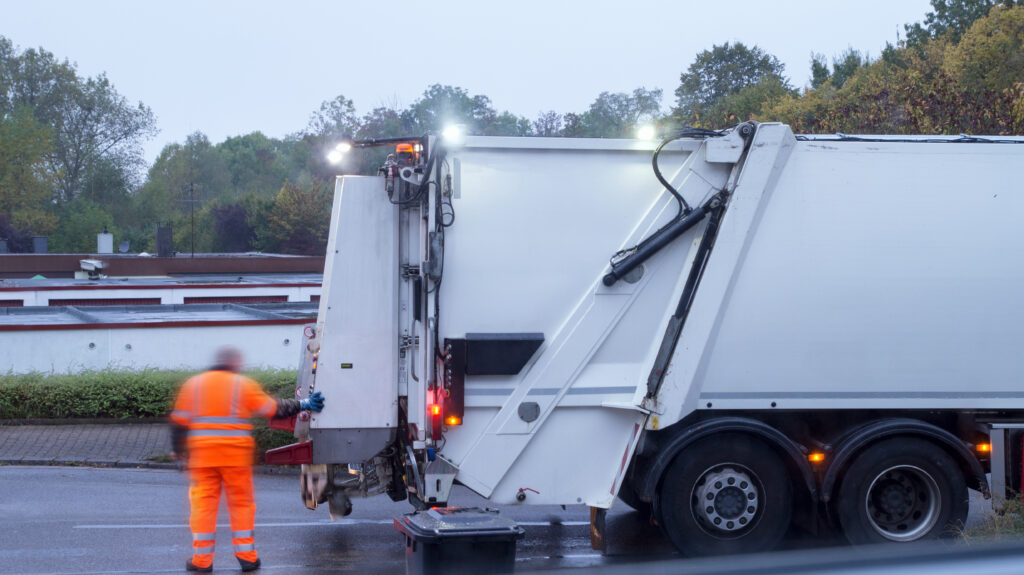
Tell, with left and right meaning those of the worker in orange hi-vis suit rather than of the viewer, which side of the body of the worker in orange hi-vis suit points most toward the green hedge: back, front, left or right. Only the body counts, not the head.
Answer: front

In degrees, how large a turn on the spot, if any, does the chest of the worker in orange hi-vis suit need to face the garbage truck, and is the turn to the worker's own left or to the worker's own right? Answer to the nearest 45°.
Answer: approximately 90° to the worker's own right

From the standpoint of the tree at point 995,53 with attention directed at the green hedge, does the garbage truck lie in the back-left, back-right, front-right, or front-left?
front-left

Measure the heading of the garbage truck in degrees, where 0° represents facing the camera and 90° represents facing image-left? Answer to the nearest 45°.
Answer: approximately 270°

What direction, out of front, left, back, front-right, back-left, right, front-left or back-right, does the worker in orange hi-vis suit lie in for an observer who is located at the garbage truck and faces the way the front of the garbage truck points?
back

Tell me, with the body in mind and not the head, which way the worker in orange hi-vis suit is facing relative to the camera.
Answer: away from the camera

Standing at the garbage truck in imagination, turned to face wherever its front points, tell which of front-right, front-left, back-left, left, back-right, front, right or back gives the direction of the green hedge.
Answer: back-left

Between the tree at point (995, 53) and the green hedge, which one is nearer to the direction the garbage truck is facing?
the tree

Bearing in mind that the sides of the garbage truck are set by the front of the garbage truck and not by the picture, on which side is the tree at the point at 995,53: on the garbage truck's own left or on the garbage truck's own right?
on the garbage truck's own left

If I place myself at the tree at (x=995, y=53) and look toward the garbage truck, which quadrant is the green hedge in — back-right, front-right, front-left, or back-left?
front-right

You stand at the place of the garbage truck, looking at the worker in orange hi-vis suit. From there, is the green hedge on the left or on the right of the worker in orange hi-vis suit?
right

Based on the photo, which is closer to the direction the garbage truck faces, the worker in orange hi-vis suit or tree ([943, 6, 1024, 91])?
the tree
